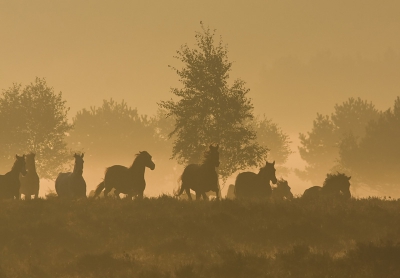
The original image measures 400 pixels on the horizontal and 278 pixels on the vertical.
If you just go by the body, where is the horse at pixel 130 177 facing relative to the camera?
to the viewer's right

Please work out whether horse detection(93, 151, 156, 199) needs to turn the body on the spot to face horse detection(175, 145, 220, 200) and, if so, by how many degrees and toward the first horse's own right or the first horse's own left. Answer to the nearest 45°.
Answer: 0° — it already faces it

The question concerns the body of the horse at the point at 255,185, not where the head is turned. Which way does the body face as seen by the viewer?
to the viewer's right

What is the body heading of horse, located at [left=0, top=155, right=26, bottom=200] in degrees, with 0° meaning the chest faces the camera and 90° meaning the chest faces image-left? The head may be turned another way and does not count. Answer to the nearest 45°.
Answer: approximately 270°

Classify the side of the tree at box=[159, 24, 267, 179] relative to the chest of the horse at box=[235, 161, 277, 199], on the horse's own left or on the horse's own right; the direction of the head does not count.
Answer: on the horse's own left

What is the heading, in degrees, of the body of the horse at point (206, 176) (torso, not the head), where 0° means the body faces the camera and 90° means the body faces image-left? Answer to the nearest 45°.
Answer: approximately 315°

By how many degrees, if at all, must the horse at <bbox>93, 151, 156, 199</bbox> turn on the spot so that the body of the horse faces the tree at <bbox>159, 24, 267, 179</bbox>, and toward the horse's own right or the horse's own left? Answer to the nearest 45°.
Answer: approximately 45° to the horse's own left

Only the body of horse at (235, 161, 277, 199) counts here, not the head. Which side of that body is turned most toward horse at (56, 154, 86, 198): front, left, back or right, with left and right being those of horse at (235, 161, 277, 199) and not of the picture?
back
